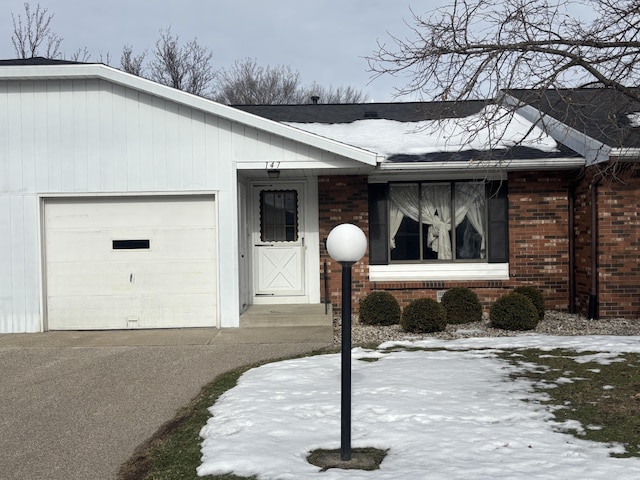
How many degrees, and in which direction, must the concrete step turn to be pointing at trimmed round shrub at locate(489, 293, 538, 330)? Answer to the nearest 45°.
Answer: approximately 90° to its left

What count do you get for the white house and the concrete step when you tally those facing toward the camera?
2

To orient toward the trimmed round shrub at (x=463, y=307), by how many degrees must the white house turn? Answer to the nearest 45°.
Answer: approximately 90° to its left

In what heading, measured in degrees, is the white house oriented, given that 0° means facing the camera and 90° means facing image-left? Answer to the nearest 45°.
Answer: approximately 0°

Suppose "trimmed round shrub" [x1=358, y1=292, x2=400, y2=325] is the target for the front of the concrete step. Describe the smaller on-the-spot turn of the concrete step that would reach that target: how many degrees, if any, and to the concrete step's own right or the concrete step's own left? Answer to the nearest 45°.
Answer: approximately 90° to the concrete step's own left

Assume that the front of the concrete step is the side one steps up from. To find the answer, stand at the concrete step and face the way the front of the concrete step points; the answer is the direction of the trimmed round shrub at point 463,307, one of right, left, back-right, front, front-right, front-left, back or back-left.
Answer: left
